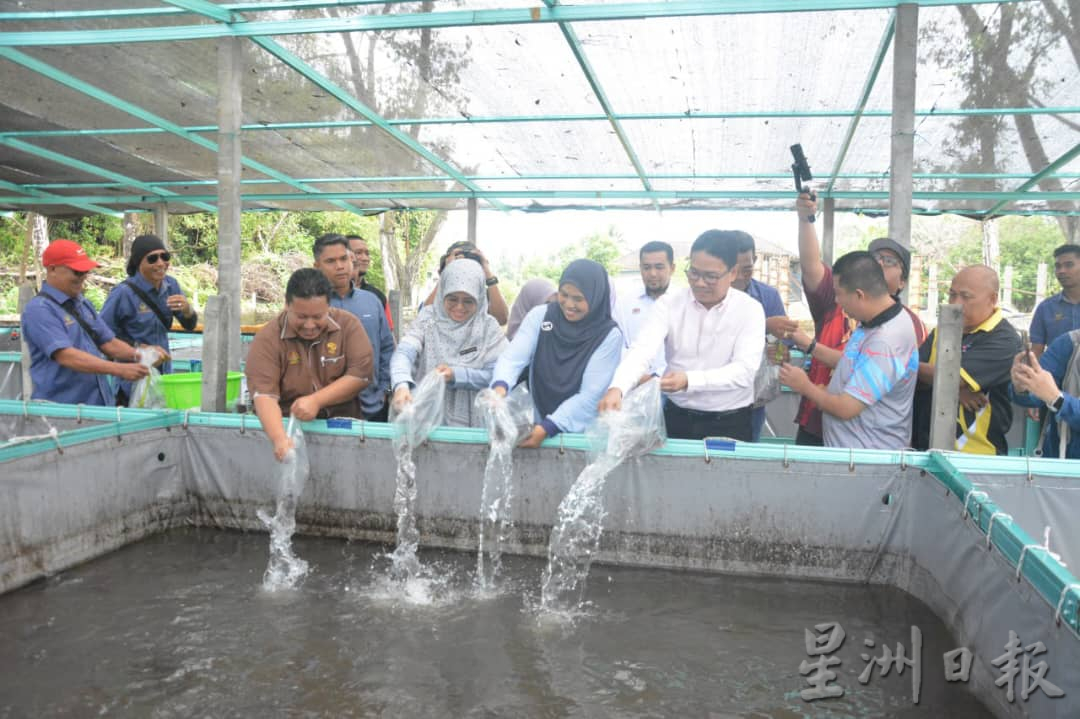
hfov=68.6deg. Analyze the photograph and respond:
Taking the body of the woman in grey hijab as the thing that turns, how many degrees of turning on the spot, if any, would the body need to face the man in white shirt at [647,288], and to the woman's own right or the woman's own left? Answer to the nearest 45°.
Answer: approximately 90° to the woman's own left

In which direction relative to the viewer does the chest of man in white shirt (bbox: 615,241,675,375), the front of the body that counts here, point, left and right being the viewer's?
facing the viewer

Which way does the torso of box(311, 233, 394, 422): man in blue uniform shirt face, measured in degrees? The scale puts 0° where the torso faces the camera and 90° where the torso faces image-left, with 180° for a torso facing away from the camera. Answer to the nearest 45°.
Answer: approximately 0°

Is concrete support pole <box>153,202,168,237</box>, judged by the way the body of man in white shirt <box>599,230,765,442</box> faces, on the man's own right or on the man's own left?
on the man's own right

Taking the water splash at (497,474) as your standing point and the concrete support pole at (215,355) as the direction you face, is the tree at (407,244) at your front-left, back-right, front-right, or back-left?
front-right

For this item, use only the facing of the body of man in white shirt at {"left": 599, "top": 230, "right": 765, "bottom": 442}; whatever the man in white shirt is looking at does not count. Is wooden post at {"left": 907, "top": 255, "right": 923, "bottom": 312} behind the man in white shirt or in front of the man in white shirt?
behind

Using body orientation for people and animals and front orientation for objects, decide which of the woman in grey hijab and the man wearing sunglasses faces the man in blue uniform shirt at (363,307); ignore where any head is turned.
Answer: the man wearing sunglasses

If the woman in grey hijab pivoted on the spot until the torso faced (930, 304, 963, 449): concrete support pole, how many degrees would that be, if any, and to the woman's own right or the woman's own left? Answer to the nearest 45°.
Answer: approximately 45° to the woman's own left

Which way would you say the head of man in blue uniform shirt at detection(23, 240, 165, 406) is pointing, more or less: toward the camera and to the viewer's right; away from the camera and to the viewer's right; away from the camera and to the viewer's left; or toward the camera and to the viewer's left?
toward the camera and to the viewer's right

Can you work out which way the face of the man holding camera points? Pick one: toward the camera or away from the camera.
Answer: toward the camera
